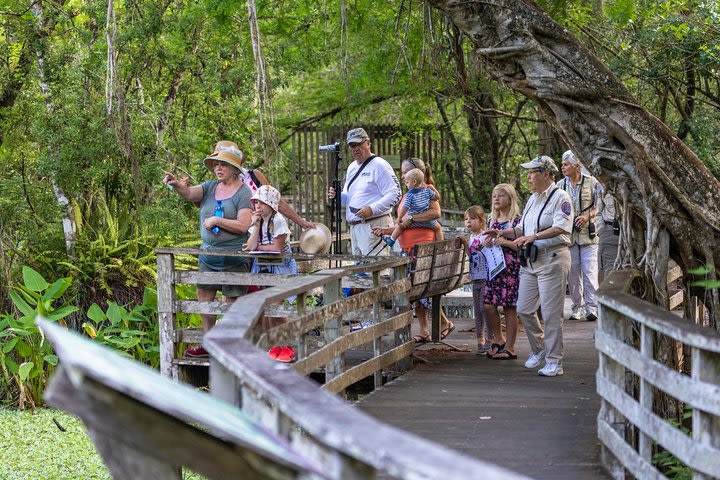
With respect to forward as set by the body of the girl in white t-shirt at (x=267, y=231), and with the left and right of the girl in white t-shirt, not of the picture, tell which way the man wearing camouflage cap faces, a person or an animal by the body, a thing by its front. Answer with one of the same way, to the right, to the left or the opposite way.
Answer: the same way

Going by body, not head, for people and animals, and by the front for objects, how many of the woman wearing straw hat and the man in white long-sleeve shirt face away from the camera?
0

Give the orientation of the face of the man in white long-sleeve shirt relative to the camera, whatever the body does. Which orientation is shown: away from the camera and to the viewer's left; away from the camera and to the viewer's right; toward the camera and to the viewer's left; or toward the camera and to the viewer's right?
toward the camera and to the viewer's left

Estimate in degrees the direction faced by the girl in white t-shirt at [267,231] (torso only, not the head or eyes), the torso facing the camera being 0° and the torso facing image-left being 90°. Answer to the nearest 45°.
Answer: approximately 45°

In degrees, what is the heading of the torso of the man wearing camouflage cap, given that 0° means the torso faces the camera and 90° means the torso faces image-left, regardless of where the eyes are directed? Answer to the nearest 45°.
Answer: approximately 45°

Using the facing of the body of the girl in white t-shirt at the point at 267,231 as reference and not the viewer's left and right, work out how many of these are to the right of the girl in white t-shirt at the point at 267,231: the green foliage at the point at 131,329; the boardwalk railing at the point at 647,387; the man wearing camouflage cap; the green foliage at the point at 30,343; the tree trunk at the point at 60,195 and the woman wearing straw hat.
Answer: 4

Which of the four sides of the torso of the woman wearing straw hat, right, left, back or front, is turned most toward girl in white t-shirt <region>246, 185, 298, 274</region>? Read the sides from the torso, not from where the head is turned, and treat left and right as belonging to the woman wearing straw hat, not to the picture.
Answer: left

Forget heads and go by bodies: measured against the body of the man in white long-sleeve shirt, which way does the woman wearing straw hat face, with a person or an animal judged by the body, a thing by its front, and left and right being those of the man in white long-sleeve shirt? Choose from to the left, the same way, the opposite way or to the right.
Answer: the same way

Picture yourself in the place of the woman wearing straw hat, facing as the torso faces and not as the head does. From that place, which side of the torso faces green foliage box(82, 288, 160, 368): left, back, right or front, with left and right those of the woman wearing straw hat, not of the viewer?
right

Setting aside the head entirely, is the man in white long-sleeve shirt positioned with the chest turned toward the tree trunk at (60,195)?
no

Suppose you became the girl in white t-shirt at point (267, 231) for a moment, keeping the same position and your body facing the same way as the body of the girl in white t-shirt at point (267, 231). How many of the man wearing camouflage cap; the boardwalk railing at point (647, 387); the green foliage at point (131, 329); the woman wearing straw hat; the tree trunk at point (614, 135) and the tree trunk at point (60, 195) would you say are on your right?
3

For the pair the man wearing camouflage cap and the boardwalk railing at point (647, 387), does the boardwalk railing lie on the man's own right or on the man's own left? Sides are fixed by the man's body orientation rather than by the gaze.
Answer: on the man's own left

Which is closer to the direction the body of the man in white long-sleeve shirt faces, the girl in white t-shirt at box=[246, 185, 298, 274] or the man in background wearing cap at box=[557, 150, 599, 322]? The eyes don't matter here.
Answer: the girl in white t-shirt

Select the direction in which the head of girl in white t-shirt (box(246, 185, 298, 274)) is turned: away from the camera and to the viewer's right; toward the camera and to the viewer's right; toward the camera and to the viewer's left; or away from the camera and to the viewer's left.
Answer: toward the camera and to the viewer's left

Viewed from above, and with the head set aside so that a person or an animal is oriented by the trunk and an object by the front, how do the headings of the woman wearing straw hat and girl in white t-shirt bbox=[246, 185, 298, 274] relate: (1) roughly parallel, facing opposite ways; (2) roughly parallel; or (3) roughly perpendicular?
roughly parallel
